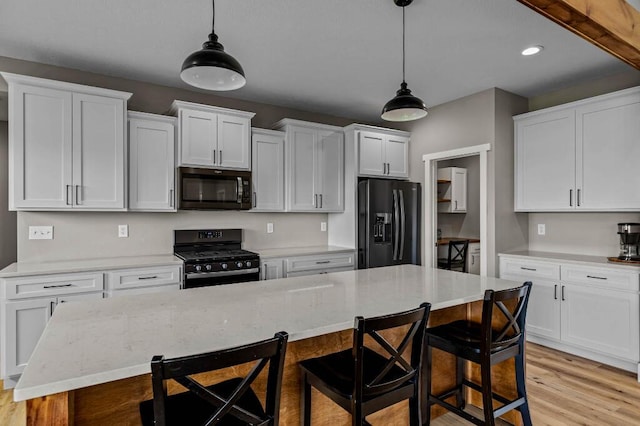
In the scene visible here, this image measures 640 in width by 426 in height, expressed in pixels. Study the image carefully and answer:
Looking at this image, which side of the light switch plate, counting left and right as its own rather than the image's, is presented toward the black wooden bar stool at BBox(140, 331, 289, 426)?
front

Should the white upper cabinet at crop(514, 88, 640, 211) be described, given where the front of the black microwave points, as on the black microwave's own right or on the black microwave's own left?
on the black microwave's own left

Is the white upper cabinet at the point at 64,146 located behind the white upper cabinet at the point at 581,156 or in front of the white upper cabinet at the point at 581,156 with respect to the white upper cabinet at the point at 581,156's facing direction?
in front

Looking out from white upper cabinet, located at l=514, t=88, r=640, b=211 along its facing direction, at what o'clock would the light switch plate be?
The light switch plate is roughly at 12 o'clock from the white upper cabinet.

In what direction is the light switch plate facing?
toward the camera

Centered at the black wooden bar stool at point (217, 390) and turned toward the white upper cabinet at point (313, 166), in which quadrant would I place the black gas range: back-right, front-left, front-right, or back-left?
front-left

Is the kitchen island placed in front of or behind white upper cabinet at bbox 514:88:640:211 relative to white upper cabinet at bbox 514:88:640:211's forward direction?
in front

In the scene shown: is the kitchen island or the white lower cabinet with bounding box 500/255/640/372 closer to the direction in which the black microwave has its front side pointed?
the kitchen island

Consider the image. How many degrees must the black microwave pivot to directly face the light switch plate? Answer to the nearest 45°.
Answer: approximately 90° to its right

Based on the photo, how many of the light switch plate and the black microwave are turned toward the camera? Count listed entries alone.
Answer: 2

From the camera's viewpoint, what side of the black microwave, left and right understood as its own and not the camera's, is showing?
front

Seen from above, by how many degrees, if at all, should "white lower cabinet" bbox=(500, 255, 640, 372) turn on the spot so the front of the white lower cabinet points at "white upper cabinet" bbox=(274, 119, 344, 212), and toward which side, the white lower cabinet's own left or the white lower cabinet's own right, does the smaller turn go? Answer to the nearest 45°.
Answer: approximately 45° to the white lower cabinet's own right

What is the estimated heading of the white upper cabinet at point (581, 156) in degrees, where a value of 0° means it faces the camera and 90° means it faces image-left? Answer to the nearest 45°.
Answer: approximately 45°

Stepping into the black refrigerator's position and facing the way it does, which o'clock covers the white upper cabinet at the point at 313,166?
The white upper cabinet is roughly at 4 o'clock from the black refrigerator.
